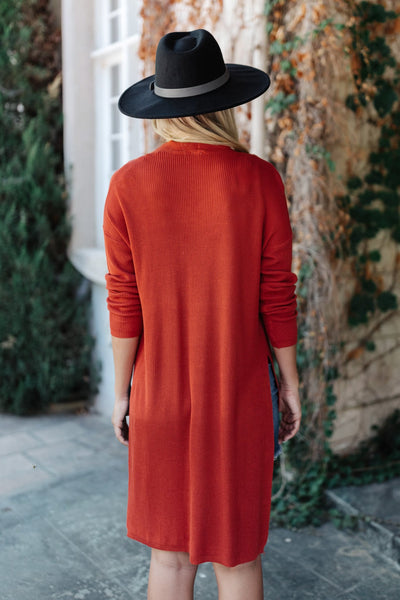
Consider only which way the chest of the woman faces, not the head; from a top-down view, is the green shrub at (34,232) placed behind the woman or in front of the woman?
in front

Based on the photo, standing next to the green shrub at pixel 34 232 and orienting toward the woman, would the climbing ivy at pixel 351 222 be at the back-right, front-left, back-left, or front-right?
front-left

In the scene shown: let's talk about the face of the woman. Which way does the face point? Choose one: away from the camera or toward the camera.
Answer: away from the camera

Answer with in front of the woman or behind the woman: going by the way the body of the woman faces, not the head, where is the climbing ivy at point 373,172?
in front

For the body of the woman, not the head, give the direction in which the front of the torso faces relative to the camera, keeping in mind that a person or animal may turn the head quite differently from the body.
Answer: away from the camera

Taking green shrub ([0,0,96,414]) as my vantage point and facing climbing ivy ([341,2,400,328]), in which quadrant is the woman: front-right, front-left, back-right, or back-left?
front-right
